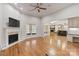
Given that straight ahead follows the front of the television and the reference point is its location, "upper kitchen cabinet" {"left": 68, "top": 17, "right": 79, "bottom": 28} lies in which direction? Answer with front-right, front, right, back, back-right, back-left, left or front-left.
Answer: front-left

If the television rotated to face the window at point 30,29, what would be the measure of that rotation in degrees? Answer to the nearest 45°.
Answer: approximately 45° to its left

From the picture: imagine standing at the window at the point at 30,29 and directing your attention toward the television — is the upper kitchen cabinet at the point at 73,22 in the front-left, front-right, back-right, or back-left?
back-left

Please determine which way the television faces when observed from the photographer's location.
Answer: facing the viewer and to the right of the viewer

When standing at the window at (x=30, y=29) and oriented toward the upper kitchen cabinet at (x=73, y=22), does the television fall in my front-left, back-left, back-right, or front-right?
back-right
